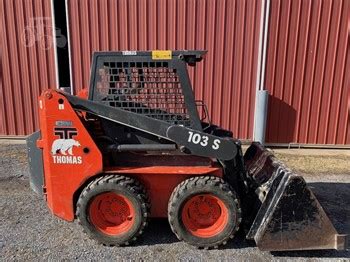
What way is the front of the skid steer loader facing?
to the viewer's right
